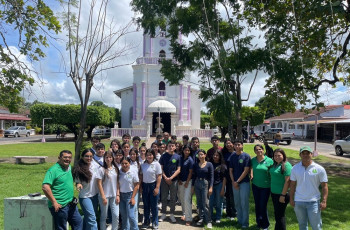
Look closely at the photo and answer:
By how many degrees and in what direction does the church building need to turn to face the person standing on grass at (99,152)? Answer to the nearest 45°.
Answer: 0° — it already faces them

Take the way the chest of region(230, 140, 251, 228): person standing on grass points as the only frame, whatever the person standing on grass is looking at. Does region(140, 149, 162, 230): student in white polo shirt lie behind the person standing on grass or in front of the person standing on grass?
in front

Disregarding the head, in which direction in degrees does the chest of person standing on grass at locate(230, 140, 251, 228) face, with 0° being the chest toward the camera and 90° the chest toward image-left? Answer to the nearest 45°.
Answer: approximately 45°

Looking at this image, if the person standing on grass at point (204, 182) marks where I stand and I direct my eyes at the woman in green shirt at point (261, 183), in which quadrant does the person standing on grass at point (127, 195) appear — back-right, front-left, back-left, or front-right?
back-right

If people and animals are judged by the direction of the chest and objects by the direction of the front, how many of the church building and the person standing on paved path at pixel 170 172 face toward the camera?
2

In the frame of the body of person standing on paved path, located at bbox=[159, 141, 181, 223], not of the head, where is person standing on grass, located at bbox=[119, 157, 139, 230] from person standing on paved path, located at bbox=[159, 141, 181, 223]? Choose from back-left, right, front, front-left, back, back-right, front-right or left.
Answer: front-right

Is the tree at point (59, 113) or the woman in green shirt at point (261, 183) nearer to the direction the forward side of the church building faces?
the woman in green shirt
